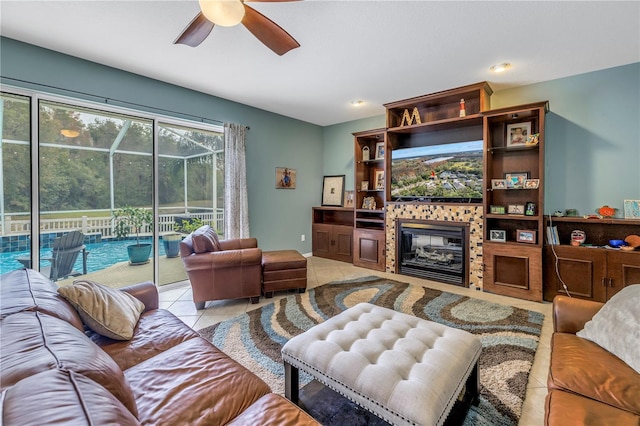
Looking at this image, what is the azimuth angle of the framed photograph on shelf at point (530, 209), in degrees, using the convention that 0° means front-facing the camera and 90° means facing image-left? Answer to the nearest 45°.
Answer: approximately 0°

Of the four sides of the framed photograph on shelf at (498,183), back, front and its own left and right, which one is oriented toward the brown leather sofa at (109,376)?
front

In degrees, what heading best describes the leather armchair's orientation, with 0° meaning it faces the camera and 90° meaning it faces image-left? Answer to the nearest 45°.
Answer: approximately 270°

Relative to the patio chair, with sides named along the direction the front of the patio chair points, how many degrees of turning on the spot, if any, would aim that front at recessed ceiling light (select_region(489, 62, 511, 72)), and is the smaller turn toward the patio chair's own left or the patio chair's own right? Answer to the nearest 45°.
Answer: approximately 180°

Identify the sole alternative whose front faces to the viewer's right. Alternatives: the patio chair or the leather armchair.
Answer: the leather armchair

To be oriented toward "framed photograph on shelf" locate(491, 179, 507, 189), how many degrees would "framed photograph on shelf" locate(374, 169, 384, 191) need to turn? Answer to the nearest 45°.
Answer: approximately 90° to its left

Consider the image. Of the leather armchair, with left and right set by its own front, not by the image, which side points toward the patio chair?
back

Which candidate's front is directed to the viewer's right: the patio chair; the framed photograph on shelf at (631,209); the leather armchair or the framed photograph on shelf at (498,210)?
the leather armchair
